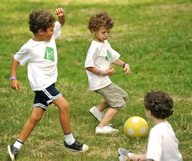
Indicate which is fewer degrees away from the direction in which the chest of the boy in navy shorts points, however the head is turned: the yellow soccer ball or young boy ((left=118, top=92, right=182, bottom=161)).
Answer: the young boy

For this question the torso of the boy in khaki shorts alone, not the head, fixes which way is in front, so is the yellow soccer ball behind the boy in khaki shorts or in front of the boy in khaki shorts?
in front

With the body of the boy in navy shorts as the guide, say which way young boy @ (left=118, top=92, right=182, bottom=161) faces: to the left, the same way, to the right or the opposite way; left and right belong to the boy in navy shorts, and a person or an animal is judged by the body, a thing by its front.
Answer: the opposite way

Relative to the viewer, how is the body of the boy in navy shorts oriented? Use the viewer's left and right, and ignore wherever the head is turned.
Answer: facing the viewer and to the right of the viewer

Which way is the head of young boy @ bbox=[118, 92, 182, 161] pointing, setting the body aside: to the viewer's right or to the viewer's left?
to the viewer's left

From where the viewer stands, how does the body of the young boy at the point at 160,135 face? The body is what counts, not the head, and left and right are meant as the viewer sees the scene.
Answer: facing away from the viewer and to the left of the viewer

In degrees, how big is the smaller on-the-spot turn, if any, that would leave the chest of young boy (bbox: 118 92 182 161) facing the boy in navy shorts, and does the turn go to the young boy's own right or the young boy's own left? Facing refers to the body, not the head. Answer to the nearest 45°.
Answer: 0° — they already face them

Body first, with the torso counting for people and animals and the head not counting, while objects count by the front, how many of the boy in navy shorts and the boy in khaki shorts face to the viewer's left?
0

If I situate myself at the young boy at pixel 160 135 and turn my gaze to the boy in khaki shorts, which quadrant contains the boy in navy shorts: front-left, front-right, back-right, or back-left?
front-left

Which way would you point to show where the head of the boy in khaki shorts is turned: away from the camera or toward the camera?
toward the camera

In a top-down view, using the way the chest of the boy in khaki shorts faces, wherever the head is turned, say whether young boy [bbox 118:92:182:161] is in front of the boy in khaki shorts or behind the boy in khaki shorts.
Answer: in front

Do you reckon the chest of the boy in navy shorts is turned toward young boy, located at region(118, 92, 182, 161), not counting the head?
yes

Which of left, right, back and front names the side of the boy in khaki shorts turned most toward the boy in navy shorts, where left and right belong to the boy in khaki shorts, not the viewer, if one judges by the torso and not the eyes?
right
